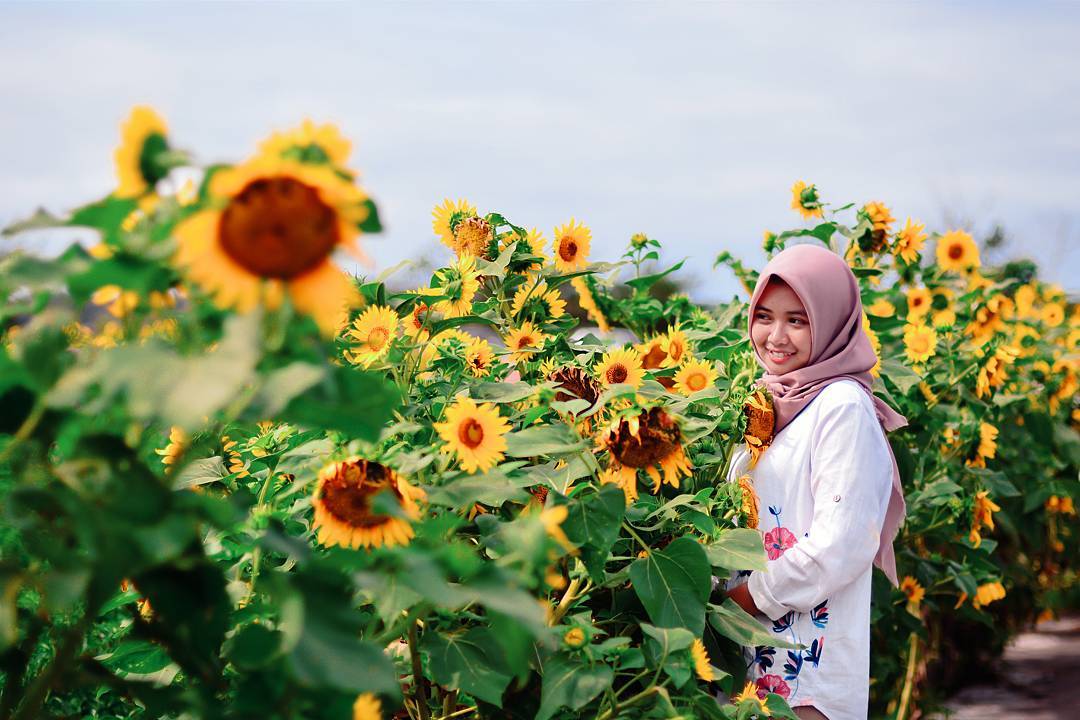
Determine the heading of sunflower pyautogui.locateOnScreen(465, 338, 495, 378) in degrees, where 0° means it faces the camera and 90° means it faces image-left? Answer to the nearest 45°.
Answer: approximately 0°

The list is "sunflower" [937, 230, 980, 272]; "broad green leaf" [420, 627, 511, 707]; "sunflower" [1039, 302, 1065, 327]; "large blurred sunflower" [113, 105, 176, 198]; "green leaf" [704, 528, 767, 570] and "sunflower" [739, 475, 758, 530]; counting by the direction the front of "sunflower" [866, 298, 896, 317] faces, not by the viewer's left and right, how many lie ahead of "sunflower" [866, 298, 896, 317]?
4

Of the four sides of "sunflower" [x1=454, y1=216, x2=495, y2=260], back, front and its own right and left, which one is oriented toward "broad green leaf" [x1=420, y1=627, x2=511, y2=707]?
front

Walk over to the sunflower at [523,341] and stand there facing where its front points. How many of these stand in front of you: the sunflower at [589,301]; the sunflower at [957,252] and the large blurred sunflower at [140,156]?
1

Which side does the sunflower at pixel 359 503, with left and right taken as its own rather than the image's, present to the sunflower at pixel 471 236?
back

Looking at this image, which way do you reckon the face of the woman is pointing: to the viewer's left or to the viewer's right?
to the viewer's left
